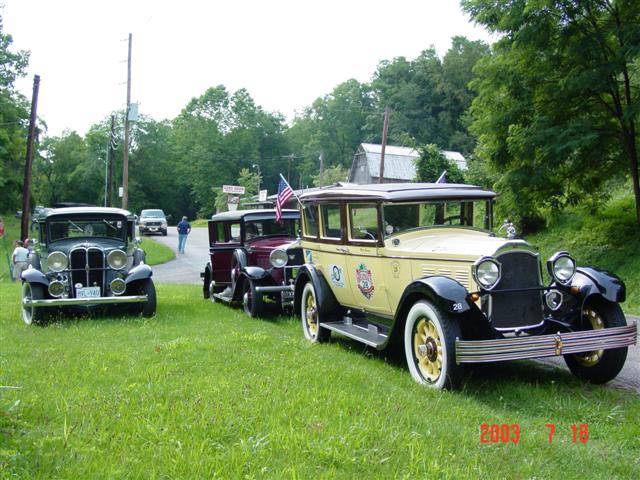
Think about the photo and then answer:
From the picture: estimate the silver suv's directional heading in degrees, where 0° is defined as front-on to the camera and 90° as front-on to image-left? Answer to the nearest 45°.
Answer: approximately 0°

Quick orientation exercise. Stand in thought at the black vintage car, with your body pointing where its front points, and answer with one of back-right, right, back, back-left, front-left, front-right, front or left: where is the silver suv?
back

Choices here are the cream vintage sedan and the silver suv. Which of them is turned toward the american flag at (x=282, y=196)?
the silver suv

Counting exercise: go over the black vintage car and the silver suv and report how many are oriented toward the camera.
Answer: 2

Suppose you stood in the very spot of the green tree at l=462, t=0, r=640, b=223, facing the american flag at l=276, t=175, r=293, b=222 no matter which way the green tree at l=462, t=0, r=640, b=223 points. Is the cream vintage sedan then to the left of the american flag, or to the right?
left

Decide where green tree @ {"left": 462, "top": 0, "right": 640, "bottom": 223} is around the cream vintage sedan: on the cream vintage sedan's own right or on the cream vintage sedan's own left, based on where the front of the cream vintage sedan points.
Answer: on the cream vintage sedan's own left

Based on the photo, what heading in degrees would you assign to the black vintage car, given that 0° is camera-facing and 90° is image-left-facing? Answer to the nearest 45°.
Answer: approximately 0°

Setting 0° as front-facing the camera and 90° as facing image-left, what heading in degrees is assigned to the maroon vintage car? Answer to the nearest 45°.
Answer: approximately 315°

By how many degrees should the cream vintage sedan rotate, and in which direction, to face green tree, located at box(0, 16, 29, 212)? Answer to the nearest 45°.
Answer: approximately 180°
